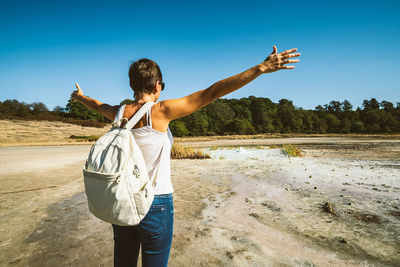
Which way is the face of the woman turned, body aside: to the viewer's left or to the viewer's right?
to the viewer's right

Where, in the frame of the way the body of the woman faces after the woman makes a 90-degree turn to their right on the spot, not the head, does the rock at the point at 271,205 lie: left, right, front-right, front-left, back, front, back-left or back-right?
left

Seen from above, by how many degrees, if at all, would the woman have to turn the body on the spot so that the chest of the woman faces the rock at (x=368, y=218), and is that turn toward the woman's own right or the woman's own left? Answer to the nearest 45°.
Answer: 0° — they already face it

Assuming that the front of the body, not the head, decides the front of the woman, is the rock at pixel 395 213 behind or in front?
in front

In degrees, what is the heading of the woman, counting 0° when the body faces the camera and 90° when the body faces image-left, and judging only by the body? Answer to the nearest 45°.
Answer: approximately 225°

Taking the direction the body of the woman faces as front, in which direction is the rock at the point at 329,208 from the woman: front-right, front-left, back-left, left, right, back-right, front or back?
front
